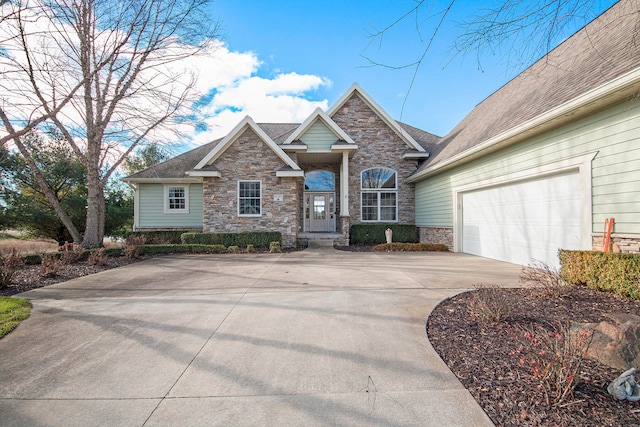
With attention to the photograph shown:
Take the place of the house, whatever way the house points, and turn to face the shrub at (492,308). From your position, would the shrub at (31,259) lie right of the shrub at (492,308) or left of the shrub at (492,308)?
right

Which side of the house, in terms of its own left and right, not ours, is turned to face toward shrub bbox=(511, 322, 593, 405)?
front

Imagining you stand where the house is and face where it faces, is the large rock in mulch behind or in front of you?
in front

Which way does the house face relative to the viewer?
toward the camera

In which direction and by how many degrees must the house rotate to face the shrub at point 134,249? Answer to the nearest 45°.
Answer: approximately 90° to its right

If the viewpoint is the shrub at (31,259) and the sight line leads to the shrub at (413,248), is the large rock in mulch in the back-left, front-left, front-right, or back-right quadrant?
front-right

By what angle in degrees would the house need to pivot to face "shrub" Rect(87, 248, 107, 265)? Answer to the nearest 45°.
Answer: approximately 90° to its right

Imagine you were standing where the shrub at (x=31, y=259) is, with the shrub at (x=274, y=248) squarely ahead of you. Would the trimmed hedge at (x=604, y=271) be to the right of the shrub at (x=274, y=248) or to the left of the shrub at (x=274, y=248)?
right

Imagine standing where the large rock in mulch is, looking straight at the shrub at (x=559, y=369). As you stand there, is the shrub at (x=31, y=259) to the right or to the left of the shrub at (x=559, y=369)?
right
